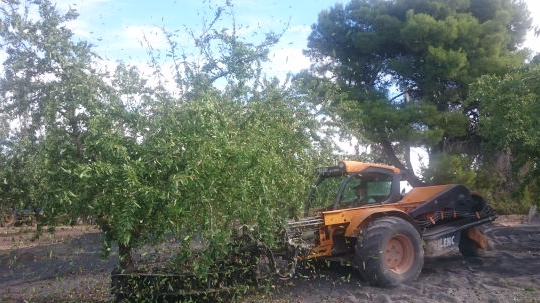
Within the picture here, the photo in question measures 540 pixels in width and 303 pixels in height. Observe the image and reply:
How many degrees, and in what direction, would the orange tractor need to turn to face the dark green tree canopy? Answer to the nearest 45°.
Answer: approximately 135° to its right

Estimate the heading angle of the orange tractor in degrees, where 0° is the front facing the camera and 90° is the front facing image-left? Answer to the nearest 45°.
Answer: approximately 45°
